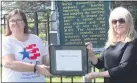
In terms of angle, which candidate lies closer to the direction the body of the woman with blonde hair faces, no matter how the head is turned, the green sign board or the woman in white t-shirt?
the woman in white t-shirt

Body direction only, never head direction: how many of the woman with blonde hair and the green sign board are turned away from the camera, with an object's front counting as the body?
0

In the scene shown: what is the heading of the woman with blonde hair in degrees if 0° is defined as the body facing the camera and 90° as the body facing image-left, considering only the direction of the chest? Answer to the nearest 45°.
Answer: approximately 45°

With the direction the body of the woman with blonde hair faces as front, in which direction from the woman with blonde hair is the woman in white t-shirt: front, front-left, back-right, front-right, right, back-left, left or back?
front-right

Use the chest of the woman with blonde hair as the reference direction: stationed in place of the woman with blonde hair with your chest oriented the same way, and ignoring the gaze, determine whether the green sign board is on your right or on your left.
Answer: on your right

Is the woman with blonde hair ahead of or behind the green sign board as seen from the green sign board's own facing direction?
ahead

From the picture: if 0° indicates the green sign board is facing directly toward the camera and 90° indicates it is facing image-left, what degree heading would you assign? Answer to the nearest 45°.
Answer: approximately 0°
